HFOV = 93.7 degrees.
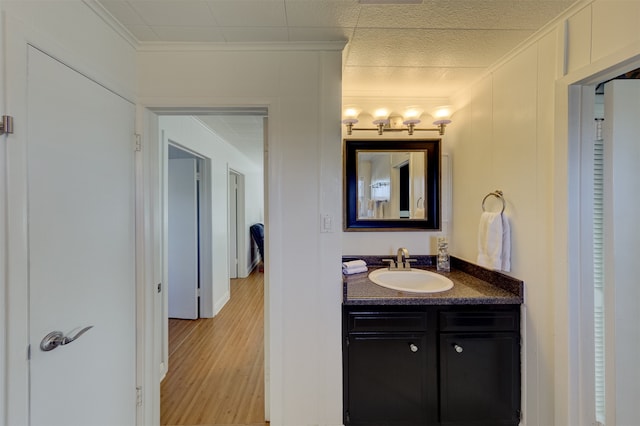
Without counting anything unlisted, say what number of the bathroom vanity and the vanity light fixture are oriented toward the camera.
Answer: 2

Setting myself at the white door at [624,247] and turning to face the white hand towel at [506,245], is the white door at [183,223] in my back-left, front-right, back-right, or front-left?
front-left

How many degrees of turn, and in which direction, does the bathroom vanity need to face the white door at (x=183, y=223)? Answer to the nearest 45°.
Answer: approximately 90° to its right

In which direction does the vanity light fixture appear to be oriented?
toward the camera

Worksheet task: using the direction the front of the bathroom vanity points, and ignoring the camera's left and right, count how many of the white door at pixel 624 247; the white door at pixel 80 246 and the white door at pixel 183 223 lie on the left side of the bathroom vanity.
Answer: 1

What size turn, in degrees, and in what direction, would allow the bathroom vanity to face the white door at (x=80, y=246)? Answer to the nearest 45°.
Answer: approximately 45° to its right

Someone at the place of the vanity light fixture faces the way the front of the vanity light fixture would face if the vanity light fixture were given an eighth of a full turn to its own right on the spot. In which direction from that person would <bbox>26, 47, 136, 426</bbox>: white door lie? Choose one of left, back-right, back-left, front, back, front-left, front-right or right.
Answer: front

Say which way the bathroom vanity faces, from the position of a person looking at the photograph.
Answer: facing the viewer

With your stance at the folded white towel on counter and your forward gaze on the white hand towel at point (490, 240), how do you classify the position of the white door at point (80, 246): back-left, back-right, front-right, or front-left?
back-right

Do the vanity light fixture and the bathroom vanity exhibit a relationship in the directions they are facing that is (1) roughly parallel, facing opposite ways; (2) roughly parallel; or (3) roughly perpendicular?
roughly parallel
